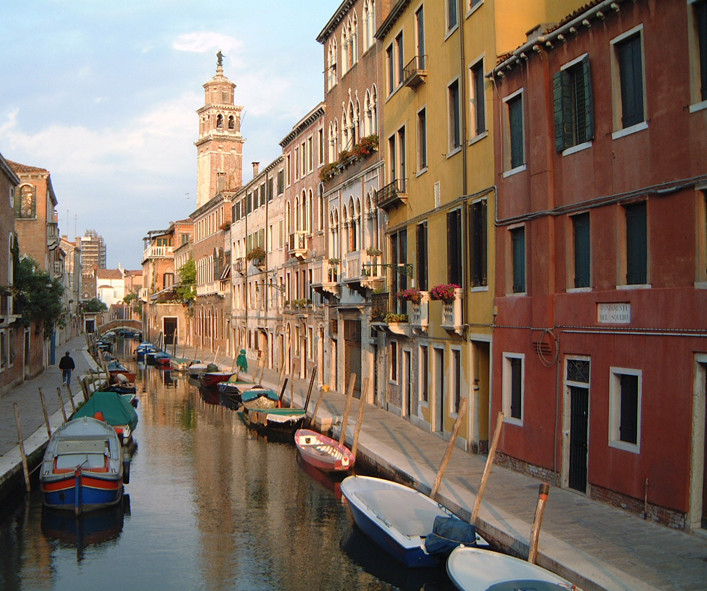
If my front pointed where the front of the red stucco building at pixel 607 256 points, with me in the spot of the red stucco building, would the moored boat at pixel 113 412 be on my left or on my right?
on my right

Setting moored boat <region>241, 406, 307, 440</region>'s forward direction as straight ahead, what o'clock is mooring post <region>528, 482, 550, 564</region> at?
The mooring post is roughly at 7 o'clock from the moored boat.

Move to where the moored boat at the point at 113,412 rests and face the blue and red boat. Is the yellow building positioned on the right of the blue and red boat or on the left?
left

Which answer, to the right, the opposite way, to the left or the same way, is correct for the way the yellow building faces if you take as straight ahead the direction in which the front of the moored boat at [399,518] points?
to the left

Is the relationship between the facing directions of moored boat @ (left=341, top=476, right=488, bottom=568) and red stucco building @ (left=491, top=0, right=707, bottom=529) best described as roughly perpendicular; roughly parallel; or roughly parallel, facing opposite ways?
roughly perpendicular

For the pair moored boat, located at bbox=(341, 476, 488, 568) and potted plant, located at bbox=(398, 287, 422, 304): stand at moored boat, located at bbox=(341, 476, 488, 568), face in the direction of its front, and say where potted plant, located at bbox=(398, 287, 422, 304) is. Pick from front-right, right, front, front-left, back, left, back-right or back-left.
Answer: front-right

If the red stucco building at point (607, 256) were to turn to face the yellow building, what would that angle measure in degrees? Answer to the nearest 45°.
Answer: approximately 90° to its right

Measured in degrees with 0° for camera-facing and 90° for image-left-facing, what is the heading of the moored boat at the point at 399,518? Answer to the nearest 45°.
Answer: approximately 135°

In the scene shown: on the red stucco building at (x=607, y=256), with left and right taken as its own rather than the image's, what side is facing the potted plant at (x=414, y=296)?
right

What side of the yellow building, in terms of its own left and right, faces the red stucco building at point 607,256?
left

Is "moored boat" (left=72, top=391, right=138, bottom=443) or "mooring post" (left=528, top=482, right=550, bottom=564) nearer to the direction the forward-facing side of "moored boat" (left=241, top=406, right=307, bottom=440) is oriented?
the moored boat
